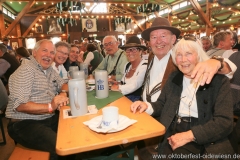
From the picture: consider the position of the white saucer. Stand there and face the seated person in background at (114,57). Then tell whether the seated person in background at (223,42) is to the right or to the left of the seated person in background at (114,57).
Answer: right

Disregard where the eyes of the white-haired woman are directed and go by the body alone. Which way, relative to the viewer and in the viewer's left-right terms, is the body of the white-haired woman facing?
facing the viewer and to the left of the viewer

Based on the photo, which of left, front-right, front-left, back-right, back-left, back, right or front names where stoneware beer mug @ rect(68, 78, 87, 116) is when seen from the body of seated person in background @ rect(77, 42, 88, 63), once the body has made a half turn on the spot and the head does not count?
back-right

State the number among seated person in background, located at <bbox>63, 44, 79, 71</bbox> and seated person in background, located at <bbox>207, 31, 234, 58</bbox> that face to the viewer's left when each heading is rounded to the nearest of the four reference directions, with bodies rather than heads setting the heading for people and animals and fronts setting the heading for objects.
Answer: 0

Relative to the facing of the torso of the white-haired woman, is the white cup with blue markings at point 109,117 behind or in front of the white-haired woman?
in front

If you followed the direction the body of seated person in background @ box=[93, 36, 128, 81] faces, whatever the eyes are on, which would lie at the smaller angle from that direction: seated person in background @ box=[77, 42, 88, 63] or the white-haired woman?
the white-haired woman

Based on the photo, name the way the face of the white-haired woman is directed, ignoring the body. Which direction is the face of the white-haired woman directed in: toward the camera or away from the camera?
toward the camera

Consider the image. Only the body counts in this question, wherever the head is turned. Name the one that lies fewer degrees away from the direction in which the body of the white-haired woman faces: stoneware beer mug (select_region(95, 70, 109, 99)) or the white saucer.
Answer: the white saucer
